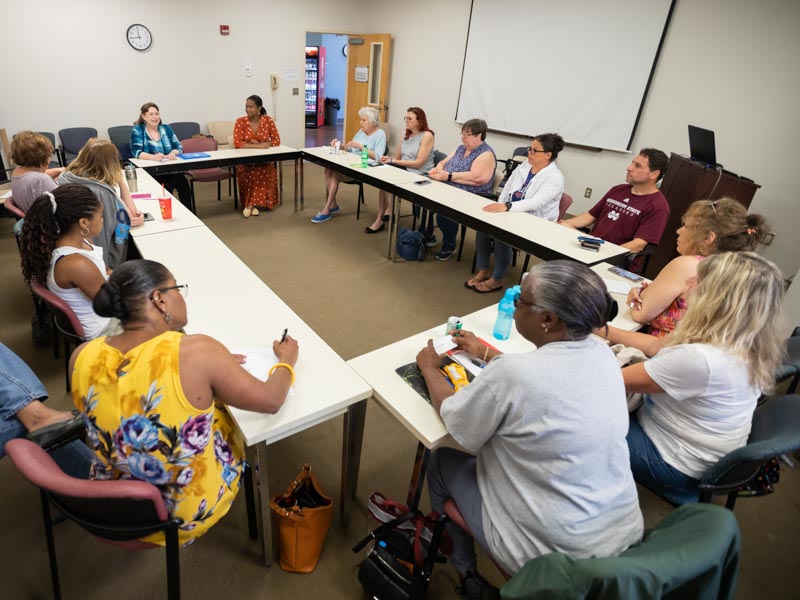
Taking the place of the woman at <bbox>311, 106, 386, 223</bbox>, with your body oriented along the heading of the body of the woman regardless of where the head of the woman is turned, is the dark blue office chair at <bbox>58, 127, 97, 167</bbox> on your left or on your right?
on your right

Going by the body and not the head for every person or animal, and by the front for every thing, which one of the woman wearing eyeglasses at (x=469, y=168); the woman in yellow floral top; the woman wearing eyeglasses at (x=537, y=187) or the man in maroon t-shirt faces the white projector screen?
the woman in yellow floral top

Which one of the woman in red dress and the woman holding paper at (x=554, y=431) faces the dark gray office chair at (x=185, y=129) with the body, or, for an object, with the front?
the woman holding paper

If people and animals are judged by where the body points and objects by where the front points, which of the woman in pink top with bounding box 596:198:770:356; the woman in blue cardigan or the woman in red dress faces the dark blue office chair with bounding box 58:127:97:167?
the woman in pink top

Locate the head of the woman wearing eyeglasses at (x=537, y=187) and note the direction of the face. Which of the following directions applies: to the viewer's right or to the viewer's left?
to the viewer's left

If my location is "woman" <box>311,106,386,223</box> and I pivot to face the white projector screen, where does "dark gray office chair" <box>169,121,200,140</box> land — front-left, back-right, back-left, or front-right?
back-left

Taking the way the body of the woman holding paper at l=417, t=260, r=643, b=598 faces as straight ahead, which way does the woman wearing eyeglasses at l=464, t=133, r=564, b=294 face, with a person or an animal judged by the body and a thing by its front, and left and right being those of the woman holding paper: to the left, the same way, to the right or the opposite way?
to the left

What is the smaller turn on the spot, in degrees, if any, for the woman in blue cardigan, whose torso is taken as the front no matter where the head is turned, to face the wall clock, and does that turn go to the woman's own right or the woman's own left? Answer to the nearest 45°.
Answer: approximately 135° to the woman's own left

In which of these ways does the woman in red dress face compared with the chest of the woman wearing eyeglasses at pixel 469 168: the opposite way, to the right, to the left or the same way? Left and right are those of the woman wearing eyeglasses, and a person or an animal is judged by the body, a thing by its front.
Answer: to the left

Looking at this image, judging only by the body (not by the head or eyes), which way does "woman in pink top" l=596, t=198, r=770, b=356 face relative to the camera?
to the viewer's left

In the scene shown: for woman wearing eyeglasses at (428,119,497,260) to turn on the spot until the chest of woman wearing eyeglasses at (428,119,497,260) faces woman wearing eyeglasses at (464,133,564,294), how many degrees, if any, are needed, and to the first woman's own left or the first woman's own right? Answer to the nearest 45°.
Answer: approximately 90° to the first woman's own left

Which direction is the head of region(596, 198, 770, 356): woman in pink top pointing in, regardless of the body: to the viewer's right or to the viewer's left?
to the viewer's left

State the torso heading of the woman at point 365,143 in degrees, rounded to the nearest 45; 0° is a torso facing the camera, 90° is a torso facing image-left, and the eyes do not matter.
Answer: approximately 45°

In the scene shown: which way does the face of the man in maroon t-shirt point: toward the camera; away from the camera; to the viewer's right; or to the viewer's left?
to the viewer's left
